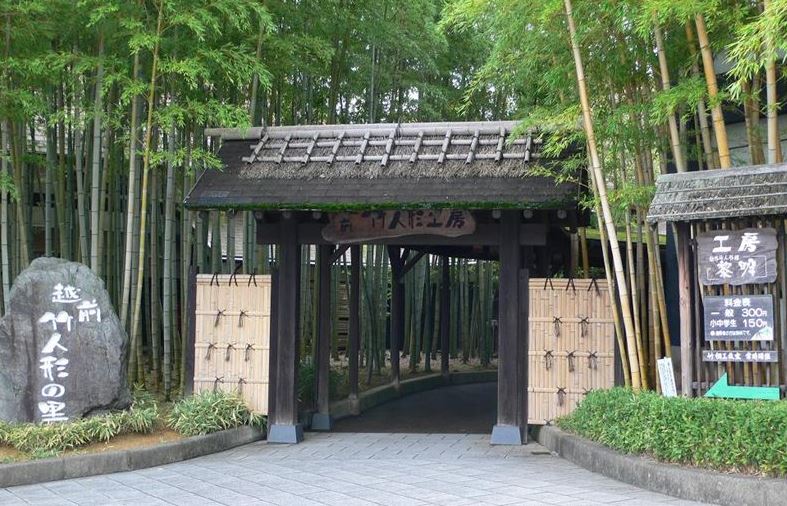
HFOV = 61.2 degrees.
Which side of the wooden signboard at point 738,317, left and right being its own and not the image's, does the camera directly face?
front

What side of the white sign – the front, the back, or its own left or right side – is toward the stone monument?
right

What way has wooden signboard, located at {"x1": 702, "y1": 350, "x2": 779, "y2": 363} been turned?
toward the camera

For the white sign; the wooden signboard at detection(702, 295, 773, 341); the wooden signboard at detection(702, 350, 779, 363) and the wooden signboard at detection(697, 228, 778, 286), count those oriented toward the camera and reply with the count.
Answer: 4

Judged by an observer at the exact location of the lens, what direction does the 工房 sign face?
facing the viewer

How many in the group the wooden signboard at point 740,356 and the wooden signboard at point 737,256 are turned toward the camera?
2

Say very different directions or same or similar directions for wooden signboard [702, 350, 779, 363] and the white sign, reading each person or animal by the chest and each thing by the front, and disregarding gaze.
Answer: same or similar directions

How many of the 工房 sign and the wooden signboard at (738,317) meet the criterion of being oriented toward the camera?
2

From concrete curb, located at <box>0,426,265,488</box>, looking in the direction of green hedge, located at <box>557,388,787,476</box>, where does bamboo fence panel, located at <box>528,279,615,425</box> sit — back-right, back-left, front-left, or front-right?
front-left

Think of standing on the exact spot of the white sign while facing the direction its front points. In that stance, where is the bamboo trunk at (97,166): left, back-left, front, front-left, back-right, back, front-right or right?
right

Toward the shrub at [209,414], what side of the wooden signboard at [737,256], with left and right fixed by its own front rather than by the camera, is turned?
right
